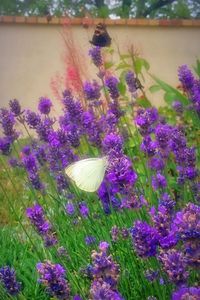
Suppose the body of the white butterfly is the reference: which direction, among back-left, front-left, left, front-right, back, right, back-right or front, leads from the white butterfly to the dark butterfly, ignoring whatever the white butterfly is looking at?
left

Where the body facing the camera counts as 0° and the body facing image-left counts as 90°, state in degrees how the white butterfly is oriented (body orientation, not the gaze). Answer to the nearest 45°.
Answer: approximately 270°
